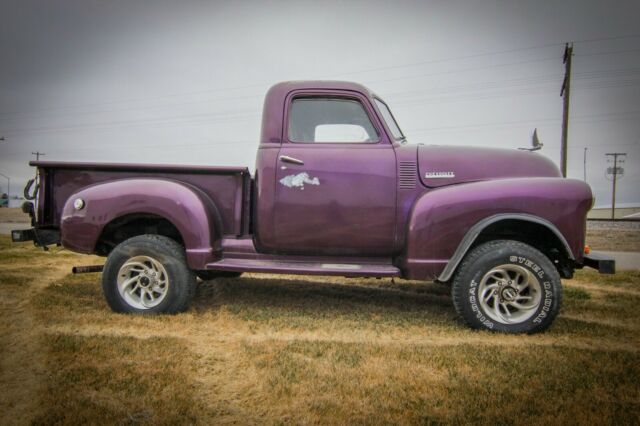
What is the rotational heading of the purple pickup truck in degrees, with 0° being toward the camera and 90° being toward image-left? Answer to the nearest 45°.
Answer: approximately 270°

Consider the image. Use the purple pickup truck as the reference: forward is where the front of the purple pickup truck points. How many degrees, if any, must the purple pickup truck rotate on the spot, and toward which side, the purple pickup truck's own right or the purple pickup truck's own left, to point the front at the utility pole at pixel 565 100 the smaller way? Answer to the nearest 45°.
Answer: approximately 45° to the purple pickup truck's own left
